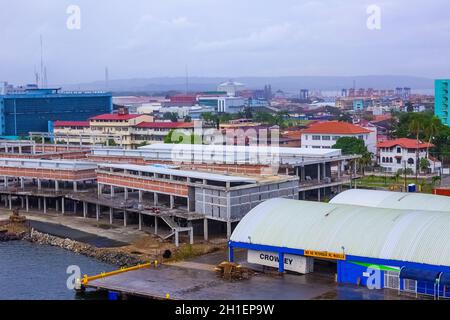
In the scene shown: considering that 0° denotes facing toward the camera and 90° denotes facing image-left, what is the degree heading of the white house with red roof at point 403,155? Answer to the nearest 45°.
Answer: approximately 45°

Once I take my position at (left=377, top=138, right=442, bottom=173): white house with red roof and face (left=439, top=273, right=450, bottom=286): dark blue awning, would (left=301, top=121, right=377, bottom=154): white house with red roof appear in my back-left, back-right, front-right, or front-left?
back-right

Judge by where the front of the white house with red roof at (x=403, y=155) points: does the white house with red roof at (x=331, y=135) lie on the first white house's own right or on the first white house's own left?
on the first white house's own right

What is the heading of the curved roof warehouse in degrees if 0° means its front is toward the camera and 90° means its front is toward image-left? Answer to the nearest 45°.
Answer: approximately 45°

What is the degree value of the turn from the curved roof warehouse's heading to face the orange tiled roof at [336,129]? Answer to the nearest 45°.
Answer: approximately 135° to its right

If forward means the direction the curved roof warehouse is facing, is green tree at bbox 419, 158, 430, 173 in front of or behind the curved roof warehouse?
behind

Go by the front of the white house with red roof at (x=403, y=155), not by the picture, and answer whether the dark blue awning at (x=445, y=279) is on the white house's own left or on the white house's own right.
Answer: on the white house's own left
